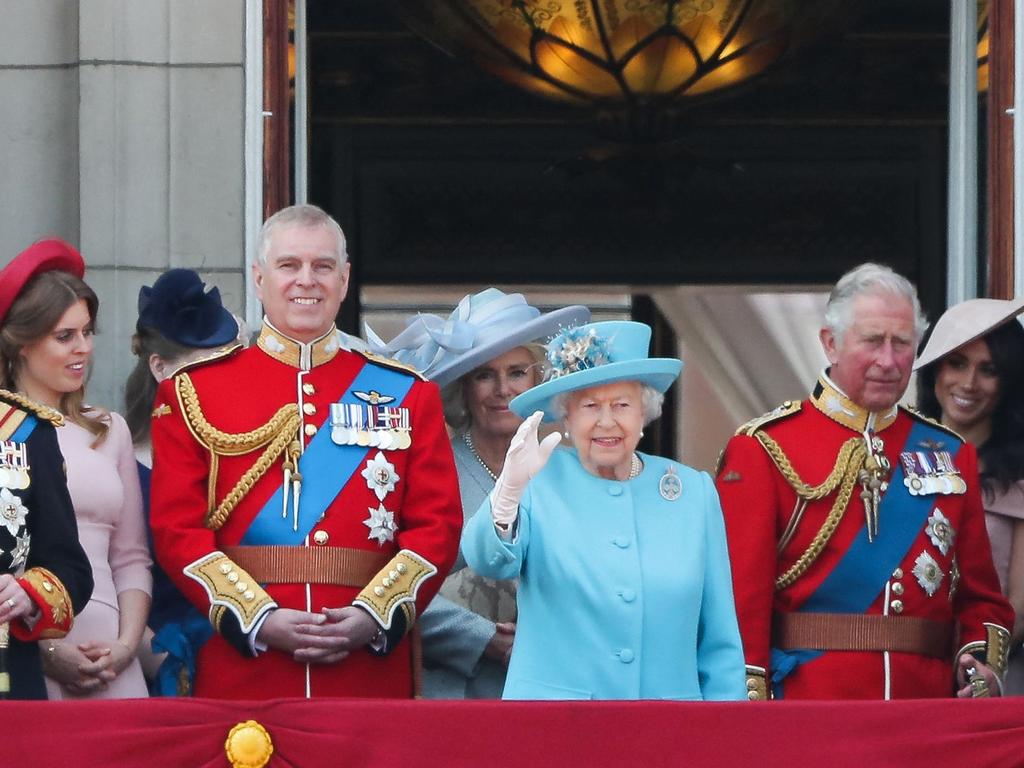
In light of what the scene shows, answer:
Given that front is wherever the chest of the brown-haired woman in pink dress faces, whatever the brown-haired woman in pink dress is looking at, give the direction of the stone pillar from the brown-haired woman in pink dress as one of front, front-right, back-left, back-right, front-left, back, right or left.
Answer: back-left

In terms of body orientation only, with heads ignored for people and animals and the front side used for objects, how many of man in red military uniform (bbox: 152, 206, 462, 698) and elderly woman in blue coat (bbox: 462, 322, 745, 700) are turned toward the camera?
2

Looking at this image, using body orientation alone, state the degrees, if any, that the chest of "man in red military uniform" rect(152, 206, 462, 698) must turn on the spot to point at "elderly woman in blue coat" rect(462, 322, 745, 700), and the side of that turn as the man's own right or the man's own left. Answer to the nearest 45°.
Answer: approximately 45° to the man's own left

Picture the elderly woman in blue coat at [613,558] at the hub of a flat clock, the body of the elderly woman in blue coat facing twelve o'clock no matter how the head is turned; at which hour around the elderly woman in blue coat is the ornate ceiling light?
The ornate ceiling light is roughly at 6 o'clock from the elderly woman in blue coat.

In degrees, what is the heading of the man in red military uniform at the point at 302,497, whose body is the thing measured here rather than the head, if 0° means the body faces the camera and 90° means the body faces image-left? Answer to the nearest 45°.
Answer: approximately 0°
